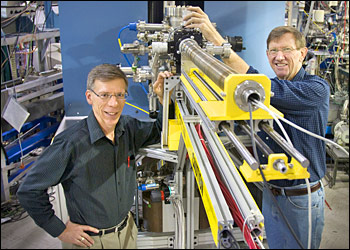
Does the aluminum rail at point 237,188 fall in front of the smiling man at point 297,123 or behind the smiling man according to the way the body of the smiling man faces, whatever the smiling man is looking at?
in front

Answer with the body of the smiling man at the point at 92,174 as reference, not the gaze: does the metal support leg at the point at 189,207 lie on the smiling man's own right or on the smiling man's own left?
on the smiling man's own left

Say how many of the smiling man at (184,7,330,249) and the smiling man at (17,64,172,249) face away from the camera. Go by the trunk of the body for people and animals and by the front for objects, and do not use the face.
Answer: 0

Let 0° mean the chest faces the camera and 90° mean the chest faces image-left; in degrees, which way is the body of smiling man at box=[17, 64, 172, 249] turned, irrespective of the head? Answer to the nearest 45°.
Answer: approximately 315°

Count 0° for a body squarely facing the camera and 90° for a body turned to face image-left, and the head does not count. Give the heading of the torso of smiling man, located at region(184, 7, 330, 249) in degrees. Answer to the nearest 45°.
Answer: approximately 45°
